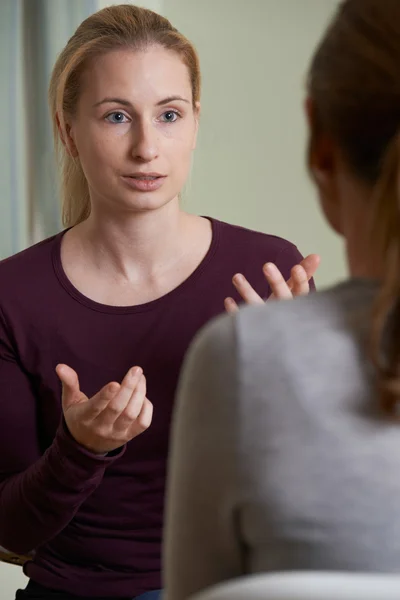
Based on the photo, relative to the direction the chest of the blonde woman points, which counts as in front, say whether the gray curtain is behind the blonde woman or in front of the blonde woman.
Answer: behind

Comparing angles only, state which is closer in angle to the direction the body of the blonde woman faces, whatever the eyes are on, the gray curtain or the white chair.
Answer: the white chair

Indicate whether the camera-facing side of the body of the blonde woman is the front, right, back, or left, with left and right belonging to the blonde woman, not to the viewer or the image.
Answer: front

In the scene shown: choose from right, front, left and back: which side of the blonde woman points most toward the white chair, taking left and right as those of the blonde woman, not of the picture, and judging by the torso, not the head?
front
